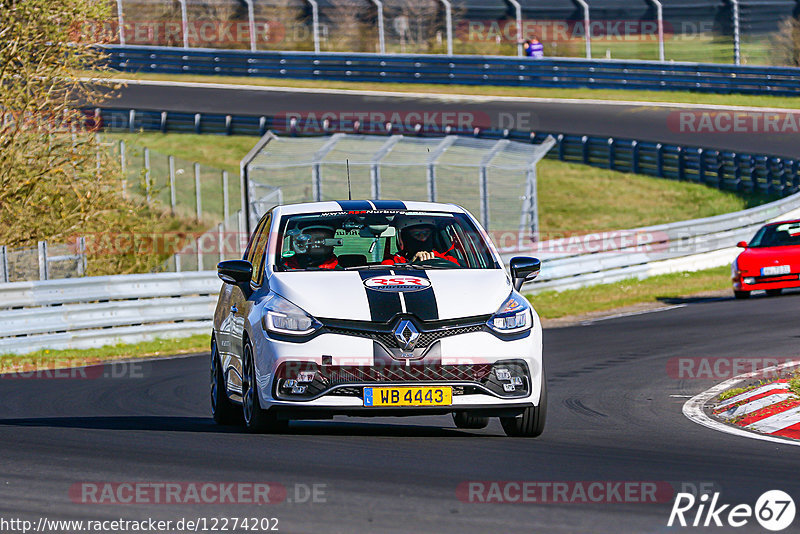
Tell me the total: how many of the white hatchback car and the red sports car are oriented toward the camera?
2

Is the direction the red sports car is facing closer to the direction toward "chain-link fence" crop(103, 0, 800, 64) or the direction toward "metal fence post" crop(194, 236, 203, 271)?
the metal fence post

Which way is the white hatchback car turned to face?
toward the camera

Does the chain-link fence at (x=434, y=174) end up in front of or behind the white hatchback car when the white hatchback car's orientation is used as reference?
behind

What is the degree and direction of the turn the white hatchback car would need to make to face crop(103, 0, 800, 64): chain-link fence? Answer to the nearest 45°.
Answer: approximately 180°

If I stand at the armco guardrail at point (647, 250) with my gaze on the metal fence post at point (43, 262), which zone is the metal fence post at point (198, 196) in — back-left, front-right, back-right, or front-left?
front-right

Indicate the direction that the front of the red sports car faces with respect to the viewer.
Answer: facing the viewer

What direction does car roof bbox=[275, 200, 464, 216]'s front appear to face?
toward the camera

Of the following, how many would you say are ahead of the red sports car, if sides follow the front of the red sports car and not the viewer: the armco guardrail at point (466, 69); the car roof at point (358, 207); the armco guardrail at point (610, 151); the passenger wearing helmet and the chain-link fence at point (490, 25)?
2

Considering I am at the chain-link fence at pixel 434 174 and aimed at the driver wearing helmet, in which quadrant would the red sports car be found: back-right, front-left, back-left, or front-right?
front-left

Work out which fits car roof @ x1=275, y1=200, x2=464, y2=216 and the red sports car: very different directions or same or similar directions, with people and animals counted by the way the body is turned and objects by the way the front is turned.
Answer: same or similar directions

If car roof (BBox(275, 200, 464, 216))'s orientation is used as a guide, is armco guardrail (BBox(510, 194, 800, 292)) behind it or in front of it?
behind

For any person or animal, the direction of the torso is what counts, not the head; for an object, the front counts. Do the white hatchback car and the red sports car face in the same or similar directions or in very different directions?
same or similar directions

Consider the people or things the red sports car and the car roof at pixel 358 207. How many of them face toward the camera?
2
